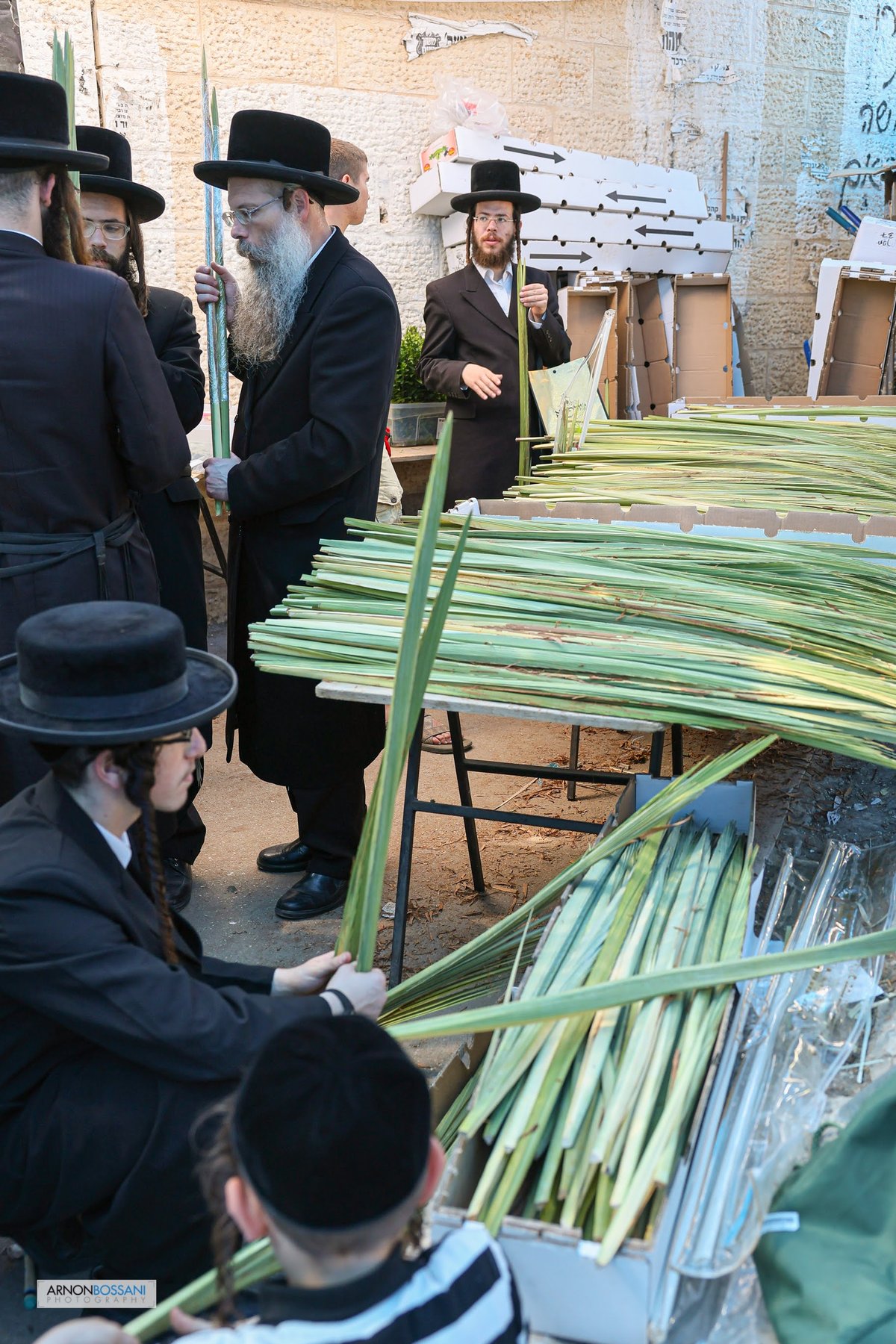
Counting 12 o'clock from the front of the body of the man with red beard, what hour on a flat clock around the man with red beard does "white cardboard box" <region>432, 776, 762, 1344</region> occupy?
The white cardboard box is roughly at 12 o'clock from the man with red beard.

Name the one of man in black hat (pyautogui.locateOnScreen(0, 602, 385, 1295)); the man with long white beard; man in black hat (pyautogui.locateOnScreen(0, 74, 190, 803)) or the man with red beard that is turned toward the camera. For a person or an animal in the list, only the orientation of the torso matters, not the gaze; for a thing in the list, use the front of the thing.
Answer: the man with red beard

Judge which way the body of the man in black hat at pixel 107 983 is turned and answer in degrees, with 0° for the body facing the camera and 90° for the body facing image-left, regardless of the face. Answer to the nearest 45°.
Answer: approximately 270°

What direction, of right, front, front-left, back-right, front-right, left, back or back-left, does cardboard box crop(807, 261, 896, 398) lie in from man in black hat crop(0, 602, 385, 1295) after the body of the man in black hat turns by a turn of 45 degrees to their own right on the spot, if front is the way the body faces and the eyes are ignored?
left

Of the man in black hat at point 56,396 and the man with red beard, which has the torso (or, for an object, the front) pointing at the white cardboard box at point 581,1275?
the man with red beard

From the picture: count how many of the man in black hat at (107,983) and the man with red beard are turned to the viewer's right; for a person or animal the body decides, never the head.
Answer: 1

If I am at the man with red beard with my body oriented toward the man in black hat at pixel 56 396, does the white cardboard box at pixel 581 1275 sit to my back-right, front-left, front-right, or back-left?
front-left

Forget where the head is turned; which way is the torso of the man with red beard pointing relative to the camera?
toward the camera

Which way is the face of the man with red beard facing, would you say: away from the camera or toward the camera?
toward the camera

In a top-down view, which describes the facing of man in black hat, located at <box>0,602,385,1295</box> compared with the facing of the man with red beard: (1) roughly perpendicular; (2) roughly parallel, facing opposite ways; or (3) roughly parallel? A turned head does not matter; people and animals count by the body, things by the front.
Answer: roughly perpendicular

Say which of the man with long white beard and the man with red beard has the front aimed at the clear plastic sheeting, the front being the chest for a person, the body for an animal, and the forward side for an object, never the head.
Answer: the man with red beard

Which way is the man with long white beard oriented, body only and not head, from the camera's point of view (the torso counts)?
to the viewer's left

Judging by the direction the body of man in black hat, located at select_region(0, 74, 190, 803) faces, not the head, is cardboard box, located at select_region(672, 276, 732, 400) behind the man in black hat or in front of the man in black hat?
in front

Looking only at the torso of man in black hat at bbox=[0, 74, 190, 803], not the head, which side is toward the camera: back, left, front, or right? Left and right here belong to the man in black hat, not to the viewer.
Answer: back

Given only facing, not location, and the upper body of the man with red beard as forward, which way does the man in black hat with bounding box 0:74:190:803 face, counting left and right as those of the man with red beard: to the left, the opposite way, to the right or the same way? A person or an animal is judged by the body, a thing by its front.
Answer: the opposite way

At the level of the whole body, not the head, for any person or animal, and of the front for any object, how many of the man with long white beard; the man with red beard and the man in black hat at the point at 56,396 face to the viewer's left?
1

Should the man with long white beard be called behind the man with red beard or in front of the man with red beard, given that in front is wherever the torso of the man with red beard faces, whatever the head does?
in front
